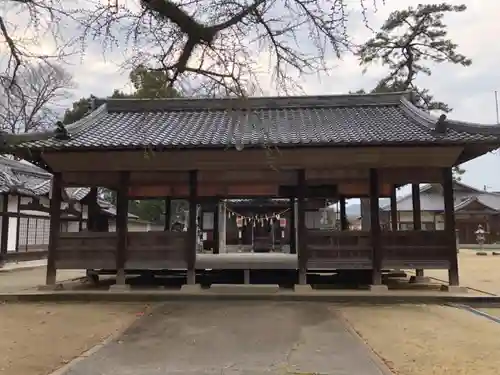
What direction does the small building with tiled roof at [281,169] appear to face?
toward the camera

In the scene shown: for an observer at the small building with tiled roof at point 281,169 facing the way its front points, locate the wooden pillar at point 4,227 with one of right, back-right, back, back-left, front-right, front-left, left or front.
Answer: back-right

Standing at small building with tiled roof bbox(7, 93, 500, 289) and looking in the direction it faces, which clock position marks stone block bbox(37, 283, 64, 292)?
The stone block is roughly at 3 o'clock from the small building with tiled roof.

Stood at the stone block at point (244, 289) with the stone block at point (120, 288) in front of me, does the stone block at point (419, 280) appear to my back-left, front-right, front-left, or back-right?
back-right

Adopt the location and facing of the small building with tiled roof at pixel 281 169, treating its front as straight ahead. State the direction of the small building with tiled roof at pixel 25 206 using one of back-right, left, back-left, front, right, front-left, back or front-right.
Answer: back-right

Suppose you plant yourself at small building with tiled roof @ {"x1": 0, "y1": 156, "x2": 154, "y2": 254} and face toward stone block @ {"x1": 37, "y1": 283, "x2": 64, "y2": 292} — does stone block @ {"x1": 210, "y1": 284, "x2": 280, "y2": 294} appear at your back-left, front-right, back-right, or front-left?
front-left
